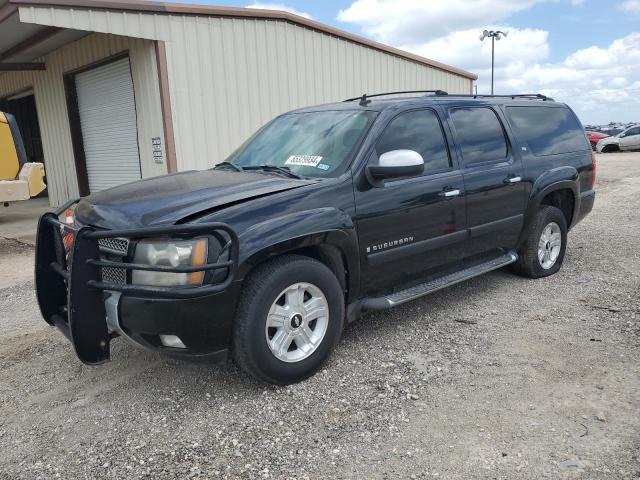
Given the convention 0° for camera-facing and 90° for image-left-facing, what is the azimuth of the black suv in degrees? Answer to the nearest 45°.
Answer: approximately 45°

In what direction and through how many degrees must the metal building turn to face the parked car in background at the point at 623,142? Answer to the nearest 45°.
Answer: approximately 180°

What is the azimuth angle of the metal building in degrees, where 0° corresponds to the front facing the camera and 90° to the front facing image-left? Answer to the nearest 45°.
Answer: approximately 45°

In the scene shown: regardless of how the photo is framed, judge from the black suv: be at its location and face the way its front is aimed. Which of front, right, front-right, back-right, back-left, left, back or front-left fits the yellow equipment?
right

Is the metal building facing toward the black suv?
no

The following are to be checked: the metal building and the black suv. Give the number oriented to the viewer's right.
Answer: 0

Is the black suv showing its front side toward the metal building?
no

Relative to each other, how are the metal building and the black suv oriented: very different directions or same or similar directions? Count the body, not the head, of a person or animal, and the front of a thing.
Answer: same or similar directions

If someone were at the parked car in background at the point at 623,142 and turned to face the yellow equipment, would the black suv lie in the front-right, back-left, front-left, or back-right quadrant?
front-left

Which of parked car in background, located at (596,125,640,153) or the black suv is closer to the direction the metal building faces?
the black suv

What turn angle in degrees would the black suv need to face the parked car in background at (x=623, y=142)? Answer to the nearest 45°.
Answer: approximately 180°
